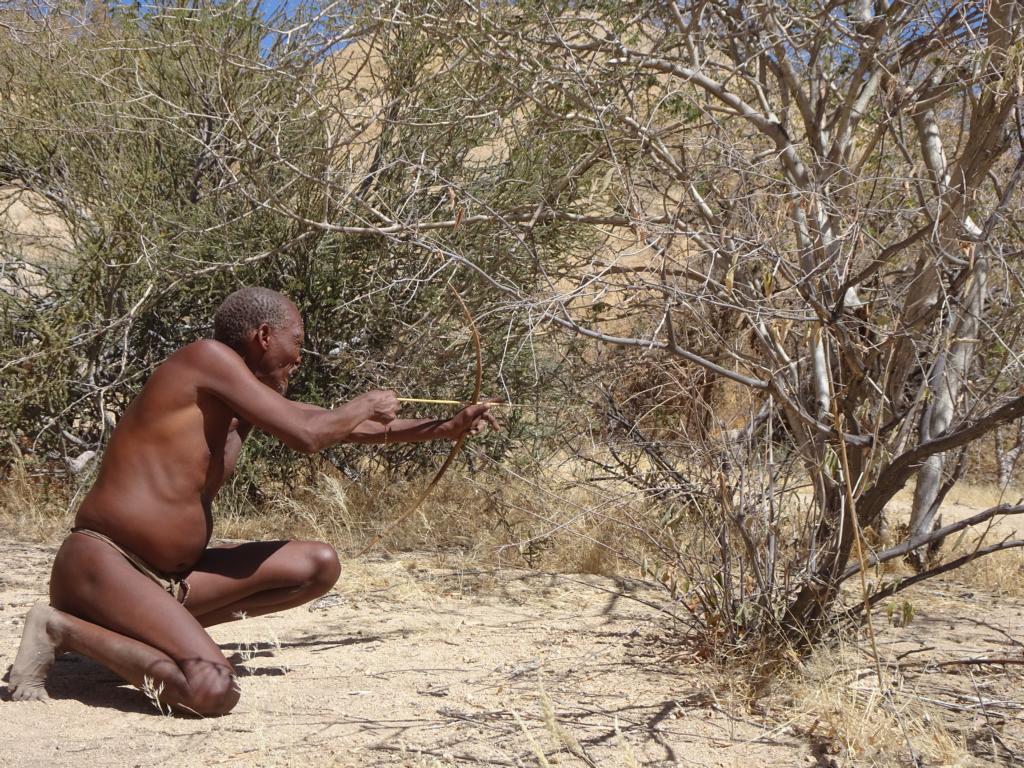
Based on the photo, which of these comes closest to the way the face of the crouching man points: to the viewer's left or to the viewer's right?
to the viewer's right

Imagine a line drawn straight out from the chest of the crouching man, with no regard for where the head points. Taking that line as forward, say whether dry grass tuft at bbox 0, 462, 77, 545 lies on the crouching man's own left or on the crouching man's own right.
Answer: on the crouching man's own left

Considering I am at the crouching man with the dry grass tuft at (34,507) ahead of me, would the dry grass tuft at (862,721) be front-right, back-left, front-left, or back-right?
back-right

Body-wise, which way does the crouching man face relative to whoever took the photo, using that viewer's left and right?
facing to the right of the viewer

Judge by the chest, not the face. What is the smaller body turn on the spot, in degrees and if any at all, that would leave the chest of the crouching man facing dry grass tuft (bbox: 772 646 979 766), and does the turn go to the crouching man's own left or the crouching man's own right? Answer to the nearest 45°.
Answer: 0° — they already face it
